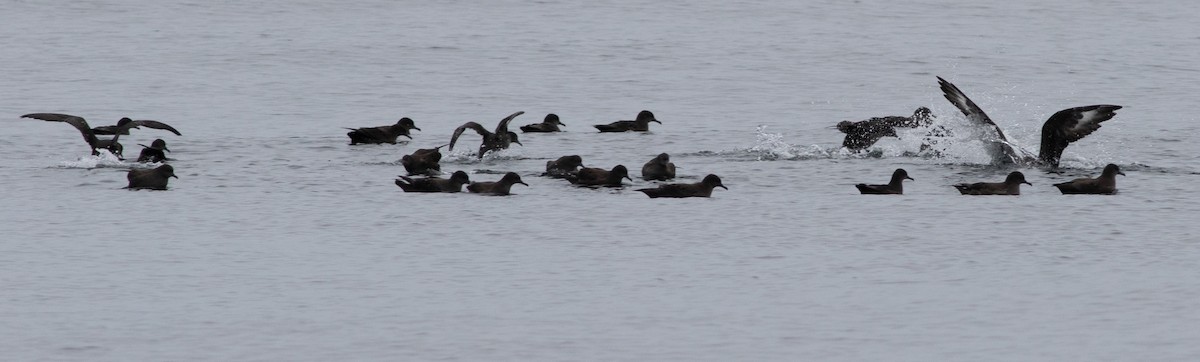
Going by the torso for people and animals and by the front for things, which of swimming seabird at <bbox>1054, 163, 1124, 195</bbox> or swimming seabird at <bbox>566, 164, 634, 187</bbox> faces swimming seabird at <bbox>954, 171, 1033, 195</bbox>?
swimming seabird at <bbox>566, 164, 634, 187</bbox>

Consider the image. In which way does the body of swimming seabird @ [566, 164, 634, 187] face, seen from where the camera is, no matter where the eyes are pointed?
to the viewer's right

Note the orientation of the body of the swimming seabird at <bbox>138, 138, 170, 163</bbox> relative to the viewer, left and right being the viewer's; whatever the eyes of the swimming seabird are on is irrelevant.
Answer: facing to the right of the viewer

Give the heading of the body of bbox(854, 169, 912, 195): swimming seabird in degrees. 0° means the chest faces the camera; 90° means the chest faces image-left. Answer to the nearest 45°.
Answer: approximately 270°

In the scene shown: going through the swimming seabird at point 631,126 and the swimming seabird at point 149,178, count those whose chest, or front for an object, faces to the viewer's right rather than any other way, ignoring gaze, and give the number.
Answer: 2
